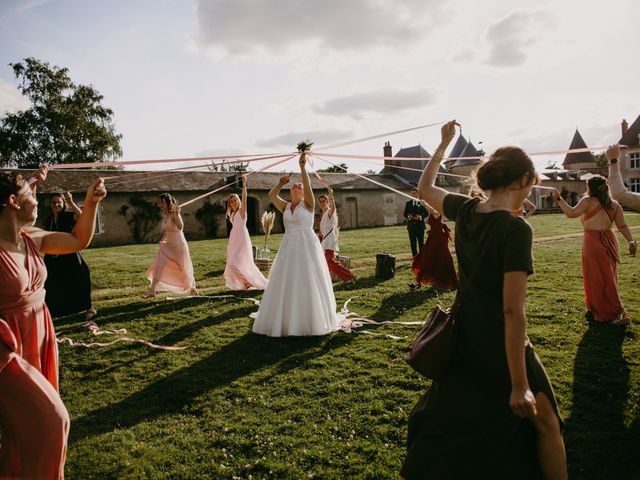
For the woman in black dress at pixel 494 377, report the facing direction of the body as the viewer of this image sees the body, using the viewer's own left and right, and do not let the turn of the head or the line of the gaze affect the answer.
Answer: facing away from the viewer and to the right of the viewer

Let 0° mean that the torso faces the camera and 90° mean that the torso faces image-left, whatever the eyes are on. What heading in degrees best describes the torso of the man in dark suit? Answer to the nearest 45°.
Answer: approximately 0°

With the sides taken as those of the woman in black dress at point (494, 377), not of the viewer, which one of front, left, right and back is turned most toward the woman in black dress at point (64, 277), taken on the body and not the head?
left

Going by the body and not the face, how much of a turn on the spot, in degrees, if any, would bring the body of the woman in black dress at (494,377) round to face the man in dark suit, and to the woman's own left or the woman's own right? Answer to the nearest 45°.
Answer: approximately 45° to the woman's own left

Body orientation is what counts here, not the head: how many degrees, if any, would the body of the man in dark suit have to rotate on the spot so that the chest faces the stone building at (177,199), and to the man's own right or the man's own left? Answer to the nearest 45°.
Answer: approximately 135° to the man's own right

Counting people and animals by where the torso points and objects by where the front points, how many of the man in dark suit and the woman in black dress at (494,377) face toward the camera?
1

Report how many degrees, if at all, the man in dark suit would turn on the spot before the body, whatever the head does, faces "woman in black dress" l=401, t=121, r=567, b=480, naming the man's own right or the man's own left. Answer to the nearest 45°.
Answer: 0° — they already face them

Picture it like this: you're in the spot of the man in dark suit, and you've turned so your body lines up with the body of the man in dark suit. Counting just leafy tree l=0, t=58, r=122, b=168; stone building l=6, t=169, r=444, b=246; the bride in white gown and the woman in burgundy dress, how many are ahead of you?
2

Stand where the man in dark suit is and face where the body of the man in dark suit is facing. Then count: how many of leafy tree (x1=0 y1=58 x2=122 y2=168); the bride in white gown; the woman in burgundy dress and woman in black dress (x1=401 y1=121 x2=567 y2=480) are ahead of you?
3

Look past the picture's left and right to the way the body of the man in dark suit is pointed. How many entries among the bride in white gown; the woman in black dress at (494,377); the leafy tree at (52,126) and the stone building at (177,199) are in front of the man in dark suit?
2
